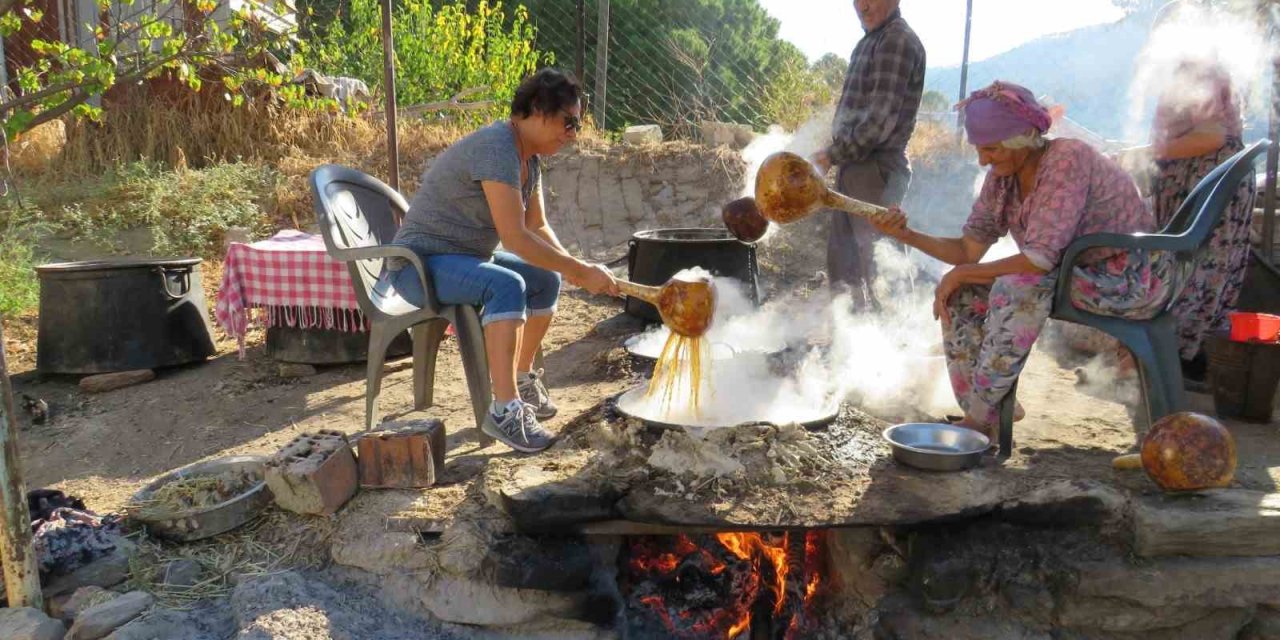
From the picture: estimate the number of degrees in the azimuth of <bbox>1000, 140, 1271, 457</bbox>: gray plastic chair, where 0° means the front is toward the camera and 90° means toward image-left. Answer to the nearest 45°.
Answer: approximately 90°

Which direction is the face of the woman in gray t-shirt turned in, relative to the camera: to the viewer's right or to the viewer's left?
to the viewer's right

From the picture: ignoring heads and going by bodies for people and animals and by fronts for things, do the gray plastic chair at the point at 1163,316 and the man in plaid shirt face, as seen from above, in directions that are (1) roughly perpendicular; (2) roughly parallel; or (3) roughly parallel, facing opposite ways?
roughly parallel

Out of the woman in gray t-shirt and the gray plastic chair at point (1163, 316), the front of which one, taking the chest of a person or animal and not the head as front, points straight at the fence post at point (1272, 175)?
the woman in gray t-shirt

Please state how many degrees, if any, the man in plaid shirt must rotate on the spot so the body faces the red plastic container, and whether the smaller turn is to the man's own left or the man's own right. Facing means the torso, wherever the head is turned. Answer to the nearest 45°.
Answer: approximately 180°

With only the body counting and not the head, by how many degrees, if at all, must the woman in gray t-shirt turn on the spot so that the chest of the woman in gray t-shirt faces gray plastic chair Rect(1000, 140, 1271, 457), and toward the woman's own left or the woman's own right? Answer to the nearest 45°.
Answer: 0° — they already face it

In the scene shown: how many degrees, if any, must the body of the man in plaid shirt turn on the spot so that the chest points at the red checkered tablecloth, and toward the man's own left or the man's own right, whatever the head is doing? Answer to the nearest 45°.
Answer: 0° — they already face it

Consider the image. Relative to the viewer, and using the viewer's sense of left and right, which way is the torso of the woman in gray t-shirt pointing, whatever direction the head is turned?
facing to the right of the viewer

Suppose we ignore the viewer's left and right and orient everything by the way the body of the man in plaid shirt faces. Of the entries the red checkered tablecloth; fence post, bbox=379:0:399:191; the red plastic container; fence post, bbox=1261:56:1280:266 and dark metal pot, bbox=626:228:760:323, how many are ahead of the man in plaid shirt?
3

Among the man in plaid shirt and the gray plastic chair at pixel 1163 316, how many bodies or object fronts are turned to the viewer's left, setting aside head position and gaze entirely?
2

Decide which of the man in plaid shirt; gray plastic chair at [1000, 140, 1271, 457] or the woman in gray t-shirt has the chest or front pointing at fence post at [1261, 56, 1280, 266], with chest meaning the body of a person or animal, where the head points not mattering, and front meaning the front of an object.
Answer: the woman in gray t-shirt

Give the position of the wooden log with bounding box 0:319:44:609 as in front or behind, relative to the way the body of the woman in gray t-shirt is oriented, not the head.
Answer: behind

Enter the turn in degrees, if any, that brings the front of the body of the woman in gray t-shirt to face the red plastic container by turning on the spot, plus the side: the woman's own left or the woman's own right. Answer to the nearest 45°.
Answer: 0° — they already face it

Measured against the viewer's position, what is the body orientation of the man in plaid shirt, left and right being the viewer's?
facing to the left of the viewer

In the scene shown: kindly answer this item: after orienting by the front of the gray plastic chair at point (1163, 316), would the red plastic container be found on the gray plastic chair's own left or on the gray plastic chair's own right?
on the gray plastic chair's own right
